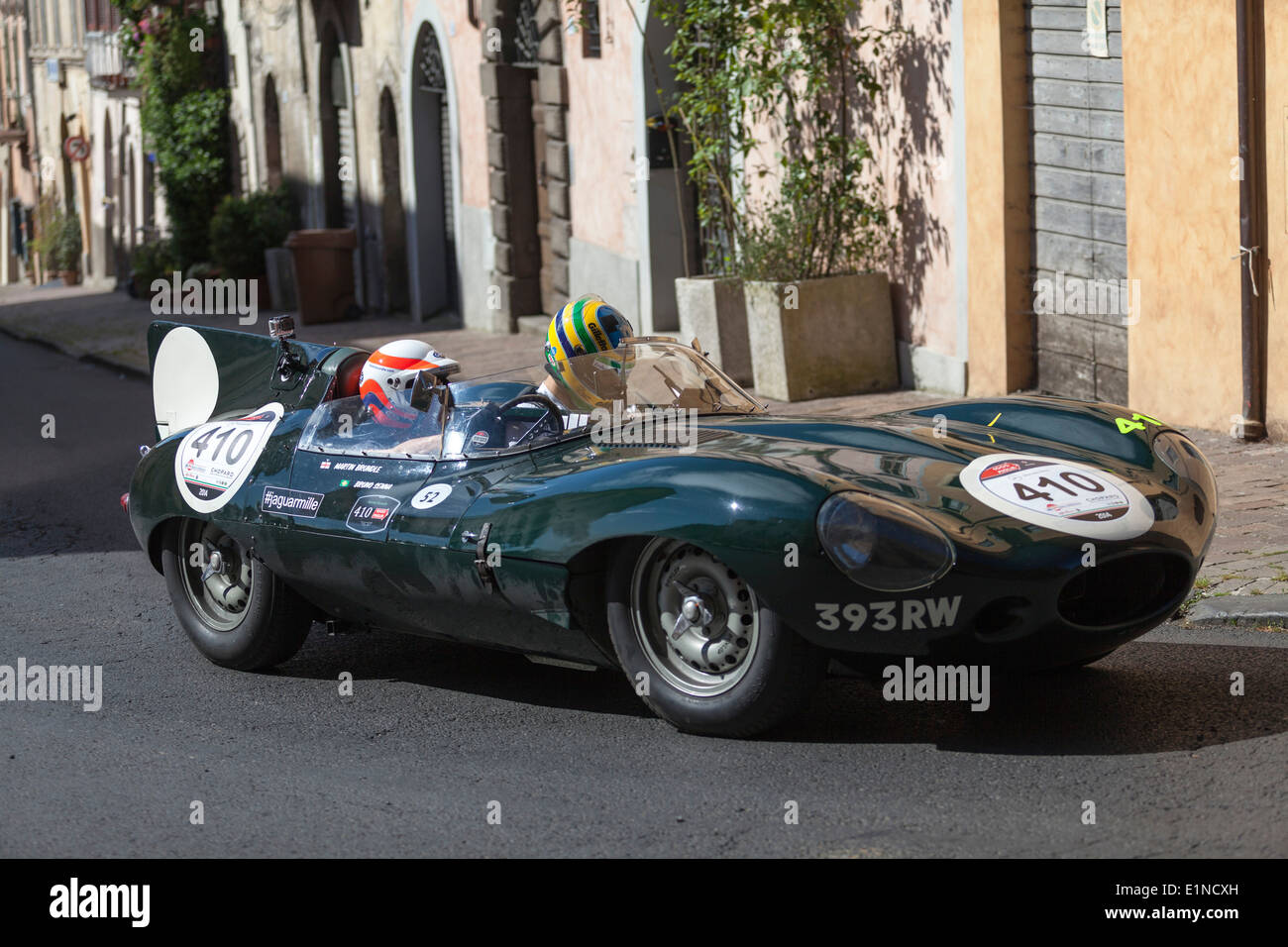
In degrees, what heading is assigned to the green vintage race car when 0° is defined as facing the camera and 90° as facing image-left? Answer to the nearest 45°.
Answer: approximately 315°

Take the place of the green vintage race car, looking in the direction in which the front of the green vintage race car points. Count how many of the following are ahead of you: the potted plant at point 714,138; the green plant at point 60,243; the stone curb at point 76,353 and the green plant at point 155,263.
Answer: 0

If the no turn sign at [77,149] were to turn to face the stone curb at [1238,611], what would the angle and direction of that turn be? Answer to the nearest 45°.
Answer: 0° — it already faces it

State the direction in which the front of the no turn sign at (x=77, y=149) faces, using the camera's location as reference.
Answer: facing the viewer

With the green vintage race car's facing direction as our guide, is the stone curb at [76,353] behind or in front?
behind

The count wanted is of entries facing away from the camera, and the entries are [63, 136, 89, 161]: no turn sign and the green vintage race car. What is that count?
0

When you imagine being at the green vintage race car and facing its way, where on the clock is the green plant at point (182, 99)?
The green plant is roughly at 7 o'clock from the green vintage race car.

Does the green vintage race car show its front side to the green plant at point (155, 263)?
no

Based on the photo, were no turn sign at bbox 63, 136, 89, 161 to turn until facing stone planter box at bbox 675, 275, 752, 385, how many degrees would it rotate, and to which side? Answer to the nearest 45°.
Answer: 0° — it already faces it

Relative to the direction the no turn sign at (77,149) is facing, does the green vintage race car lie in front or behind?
in front

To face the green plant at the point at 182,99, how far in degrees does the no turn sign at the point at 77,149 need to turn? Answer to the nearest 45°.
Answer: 0° — it already faces it

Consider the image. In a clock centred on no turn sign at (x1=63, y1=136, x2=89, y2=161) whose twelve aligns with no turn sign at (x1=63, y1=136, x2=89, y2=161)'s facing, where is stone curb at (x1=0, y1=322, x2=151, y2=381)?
The stone curb is roughly at 12 o'clock from the no turn sign.

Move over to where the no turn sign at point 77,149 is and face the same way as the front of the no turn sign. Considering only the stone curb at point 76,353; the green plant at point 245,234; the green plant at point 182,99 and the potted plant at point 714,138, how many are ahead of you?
4

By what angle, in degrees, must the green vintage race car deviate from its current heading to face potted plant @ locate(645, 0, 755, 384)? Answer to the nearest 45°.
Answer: approximately 135° to its left

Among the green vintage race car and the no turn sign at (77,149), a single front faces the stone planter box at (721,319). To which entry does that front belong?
the no turn sign

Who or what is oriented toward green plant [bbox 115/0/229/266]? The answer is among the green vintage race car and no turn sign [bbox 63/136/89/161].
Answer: the no turn sign
